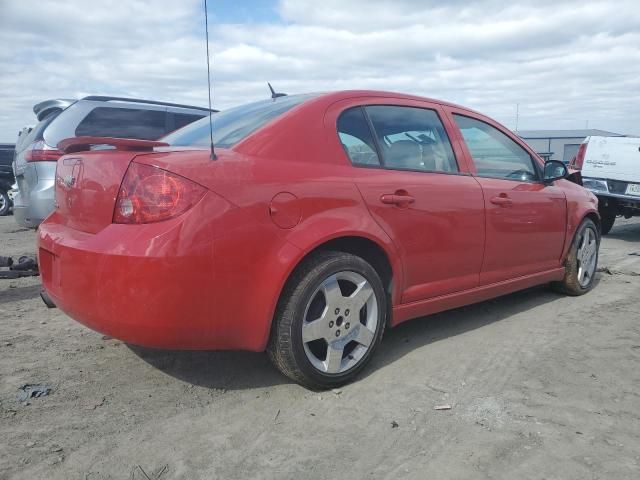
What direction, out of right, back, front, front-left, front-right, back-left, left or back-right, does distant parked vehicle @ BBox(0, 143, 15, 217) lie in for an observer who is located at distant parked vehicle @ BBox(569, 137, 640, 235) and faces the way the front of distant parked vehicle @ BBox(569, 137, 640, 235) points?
left

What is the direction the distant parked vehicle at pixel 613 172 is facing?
away from the camera

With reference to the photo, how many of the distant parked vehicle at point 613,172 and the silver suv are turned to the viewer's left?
0

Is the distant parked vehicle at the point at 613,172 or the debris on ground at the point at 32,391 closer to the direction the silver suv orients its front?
the distant parked vehicle

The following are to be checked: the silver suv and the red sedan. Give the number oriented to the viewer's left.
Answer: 0

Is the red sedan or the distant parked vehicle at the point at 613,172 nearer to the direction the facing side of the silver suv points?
the distant parked vehicle

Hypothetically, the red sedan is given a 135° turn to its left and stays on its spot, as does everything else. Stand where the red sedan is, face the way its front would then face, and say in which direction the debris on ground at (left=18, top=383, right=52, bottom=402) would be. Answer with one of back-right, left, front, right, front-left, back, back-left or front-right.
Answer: front

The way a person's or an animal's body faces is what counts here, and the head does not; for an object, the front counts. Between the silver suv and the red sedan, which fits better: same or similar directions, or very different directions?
same or similar directions

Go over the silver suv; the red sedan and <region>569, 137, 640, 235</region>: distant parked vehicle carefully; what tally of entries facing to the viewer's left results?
0

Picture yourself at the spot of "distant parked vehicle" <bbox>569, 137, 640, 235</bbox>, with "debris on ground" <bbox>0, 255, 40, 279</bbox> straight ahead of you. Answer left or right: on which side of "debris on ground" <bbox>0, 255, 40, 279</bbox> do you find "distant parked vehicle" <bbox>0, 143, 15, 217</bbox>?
right

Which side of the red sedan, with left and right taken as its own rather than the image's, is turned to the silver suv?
left

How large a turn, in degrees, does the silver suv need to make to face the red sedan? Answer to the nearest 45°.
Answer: approximately 135° to its right

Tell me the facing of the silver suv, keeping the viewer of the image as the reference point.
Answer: facing away from the viewer and to the right of the viewer

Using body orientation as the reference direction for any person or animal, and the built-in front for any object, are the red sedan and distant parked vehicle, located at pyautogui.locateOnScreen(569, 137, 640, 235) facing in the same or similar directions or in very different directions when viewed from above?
same or similar directions

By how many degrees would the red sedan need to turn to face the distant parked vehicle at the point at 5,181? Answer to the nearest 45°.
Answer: approximately 90° to its left

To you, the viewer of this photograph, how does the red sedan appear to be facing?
facing away from the viewer and to the right of the viewer

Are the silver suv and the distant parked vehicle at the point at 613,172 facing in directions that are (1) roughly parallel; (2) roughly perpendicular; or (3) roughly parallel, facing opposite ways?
roughly parallel

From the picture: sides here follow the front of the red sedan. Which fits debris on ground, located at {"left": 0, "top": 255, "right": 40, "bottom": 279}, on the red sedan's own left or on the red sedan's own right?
on the red sedan's own left
